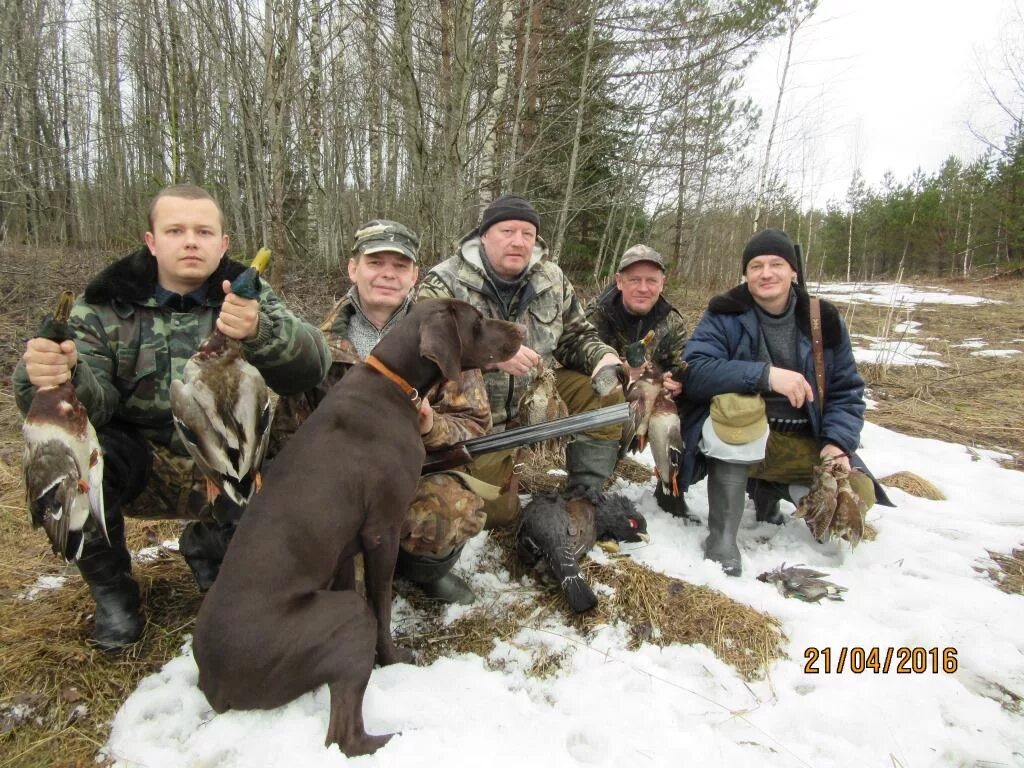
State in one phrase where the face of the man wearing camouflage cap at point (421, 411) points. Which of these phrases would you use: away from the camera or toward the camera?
toward the camera

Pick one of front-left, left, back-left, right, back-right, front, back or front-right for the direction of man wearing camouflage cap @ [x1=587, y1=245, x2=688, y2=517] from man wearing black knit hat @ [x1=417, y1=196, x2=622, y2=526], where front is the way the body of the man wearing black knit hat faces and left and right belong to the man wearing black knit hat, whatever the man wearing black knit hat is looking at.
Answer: back-left

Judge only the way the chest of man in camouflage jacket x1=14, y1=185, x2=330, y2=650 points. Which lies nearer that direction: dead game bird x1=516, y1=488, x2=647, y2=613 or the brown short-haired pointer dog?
the brown short-haired pointer dog

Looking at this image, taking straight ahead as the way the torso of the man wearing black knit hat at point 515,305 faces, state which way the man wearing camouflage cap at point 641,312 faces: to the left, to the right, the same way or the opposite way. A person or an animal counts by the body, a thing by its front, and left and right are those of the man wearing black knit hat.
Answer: the same way

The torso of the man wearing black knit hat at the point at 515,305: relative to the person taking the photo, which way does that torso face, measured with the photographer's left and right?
facing the viewer

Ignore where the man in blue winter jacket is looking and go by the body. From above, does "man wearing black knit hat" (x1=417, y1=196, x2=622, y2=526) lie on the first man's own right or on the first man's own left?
on the first man's own right

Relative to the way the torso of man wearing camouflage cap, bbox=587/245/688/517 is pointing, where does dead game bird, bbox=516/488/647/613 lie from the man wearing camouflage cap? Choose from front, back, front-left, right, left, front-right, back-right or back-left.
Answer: front

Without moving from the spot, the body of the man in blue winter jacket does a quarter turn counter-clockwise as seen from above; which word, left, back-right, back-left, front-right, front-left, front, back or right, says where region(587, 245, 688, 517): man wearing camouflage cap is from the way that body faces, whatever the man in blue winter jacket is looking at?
back-left

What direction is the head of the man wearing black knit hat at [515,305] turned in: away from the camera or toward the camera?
toward the camera

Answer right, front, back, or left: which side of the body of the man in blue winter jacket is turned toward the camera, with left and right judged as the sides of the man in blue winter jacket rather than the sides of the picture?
front

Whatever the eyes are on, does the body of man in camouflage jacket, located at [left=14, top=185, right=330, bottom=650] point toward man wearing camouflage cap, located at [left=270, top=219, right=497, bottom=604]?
no

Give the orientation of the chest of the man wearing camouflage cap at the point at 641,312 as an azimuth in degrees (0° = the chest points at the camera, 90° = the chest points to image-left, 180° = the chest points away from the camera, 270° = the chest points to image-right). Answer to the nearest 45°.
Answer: approximately 0°

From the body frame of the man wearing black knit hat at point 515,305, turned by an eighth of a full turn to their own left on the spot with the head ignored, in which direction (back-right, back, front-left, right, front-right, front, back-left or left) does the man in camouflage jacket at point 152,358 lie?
right

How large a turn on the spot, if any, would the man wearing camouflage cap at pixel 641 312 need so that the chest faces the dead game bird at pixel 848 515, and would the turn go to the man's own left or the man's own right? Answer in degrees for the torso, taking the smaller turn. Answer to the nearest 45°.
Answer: approximately 45° to the man's own left
